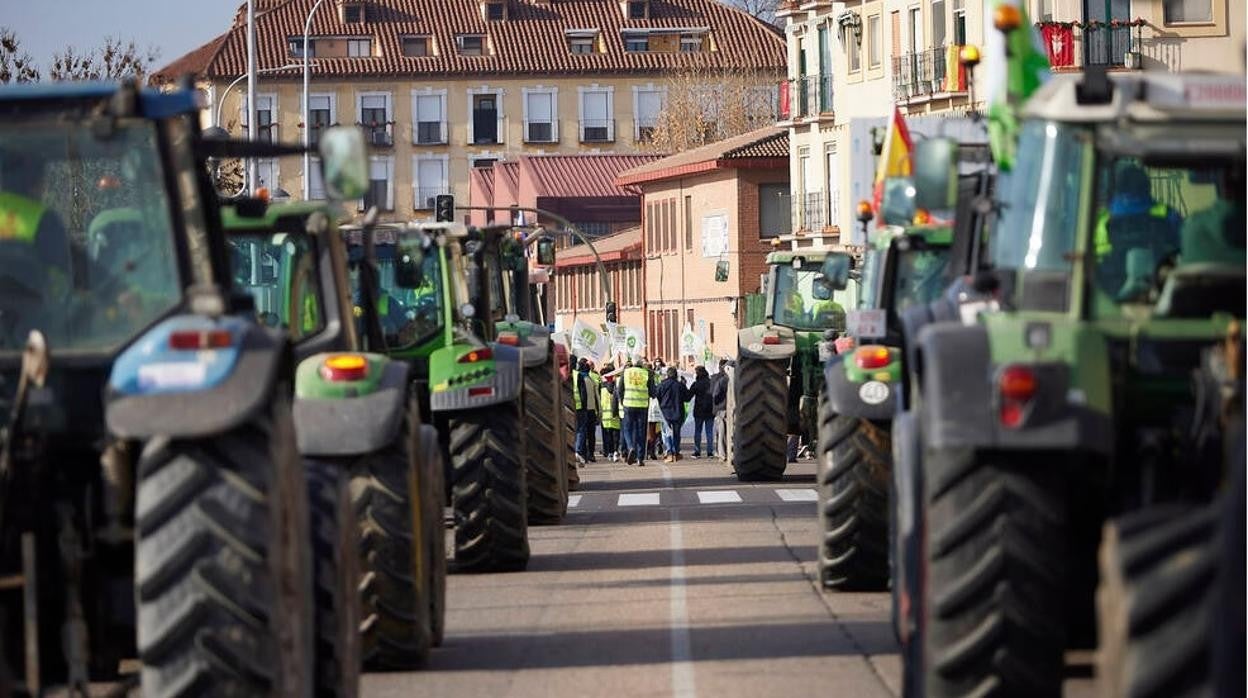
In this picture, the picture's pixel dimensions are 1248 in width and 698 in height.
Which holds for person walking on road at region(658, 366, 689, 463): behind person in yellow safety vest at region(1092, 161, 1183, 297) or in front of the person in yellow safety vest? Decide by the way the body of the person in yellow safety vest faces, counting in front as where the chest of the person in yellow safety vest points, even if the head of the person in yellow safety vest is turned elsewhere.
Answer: in front

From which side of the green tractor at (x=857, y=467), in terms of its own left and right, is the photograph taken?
back

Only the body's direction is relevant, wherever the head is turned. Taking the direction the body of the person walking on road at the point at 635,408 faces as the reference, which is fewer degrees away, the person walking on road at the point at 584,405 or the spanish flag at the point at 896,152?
the person walking on road

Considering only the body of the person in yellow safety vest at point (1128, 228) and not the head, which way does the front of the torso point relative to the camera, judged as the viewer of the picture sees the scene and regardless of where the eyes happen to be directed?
away from the camera

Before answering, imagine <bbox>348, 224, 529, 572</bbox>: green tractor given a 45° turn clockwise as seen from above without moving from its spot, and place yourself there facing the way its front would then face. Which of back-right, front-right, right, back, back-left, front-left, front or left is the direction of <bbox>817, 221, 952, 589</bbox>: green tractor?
right

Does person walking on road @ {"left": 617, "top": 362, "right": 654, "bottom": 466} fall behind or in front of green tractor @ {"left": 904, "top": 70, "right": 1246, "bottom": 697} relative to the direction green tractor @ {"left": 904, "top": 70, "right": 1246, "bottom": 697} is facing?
in front

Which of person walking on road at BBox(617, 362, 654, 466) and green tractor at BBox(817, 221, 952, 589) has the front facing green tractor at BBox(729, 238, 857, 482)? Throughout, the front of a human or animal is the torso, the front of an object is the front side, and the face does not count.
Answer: green tractor at BBox(817, 221, 952, 589)

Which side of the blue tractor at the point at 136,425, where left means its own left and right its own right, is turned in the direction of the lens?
back

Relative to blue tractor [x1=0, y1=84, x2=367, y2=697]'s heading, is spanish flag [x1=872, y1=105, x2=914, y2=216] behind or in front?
in front

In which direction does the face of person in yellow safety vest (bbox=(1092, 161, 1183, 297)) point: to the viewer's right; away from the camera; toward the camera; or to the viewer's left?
away from the camera

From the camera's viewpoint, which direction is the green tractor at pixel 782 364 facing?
away from the camera

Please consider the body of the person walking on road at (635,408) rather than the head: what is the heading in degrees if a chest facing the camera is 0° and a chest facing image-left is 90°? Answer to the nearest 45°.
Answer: approximately 180°

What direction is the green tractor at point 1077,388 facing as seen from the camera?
away from the camera

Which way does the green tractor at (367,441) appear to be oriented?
away from the camera

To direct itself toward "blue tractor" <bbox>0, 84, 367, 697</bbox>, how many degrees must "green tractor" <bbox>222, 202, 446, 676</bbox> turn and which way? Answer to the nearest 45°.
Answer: approximately 180°

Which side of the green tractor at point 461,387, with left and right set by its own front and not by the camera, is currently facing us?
back
